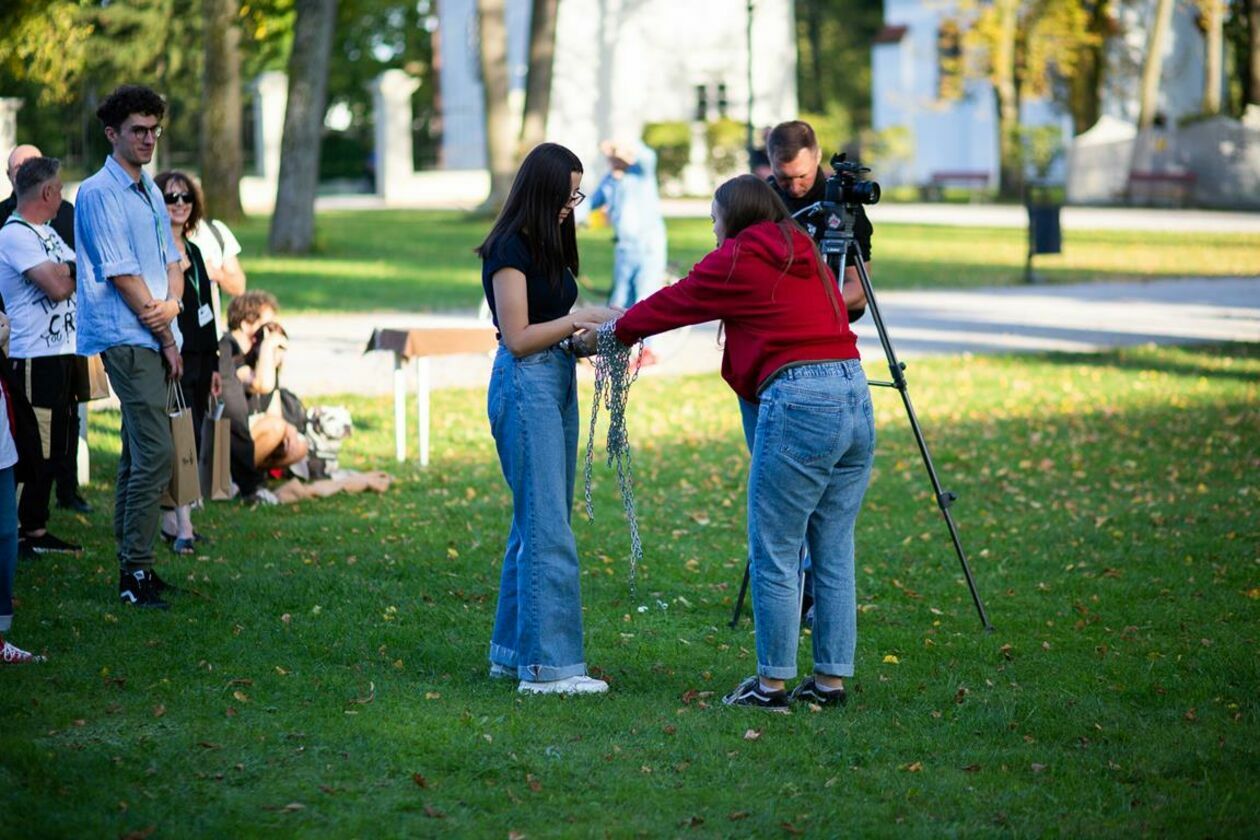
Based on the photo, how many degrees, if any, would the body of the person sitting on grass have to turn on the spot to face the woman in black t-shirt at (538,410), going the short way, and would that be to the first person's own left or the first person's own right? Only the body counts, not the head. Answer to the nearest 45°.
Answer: approximately 90° to the first person's own right

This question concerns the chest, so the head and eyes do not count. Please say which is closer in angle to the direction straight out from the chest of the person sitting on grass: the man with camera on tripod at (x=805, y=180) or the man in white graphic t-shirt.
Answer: the man with camera on tripod

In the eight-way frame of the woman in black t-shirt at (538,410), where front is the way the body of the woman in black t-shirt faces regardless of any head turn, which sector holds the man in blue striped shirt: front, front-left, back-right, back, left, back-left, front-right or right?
back-left

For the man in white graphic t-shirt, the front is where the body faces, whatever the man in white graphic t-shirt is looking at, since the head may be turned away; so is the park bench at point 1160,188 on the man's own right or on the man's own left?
on the man's own left

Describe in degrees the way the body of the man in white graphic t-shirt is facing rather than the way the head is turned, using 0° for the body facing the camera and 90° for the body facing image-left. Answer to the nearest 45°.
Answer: approximately 315°

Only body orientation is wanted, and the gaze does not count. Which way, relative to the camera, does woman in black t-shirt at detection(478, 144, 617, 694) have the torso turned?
to the viewer's right

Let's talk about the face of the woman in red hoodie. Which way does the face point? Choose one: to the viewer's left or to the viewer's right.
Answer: to the viewer's left

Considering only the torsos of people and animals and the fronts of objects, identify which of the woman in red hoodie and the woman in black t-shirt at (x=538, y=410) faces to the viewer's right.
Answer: the woman in black t-shirt

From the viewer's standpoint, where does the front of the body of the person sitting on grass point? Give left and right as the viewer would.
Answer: facing to the right of the viewer

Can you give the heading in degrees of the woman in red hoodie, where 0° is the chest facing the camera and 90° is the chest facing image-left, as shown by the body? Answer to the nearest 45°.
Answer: approximately 135°

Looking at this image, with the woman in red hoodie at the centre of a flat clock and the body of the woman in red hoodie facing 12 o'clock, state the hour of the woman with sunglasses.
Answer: The woman with sunglasses is roughly at 12 o'clock from the woman in red hoodie.

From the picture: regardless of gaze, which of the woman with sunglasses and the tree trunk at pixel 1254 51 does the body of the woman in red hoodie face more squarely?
the woman with sunglasses

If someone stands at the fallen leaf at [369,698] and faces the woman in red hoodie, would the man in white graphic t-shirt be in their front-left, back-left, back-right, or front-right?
back-left

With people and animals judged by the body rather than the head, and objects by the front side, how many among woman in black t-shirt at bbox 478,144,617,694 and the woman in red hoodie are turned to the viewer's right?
1
